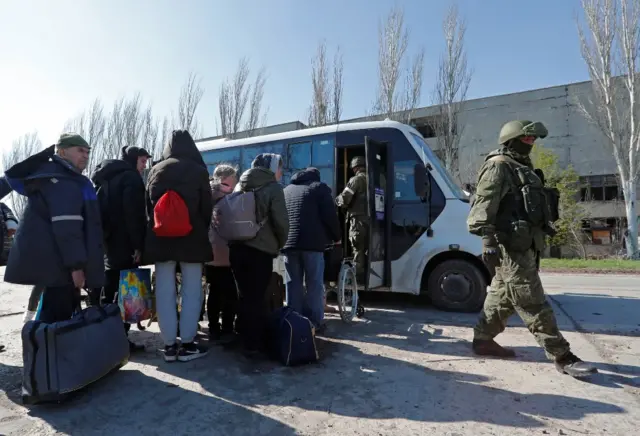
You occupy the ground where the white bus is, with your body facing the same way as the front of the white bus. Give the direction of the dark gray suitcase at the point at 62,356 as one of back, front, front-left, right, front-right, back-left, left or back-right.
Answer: right

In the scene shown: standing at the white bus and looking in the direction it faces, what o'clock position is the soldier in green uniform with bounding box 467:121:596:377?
The soldier in green uniform is roughly at 1 o'clock from the white bus.

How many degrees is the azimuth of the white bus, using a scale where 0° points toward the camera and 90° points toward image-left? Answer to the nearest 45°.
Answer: approximately 315°

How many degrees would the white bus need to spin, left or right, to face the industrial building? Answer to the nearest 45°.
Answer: approximately 90° to its left

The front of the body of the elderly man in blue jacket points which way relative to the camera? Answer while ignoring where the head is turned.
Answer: to the viewer's right

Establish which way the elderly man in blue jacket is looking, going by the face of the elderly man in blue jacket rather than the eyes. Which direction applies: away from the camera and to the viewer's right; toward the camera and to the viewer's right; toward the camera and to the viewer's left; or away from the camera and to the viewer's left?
toward the camera and to the viewer's right

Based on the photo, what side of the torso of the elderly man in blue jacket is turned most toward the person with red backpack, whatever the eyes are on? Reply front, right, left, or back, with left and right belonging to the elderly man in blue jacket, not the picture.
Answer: front

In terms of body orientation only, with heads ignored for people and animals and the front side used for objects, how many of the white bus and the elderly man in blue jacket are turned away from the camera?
0
